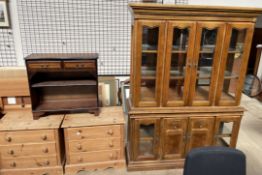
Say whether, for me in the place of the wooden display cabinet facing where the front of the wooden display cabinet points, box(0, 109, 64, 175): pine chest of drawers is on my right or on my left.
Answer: on my right

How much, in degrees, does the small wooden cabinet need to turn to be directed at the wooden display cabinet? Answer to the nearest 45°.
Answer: approximately 45° to its left

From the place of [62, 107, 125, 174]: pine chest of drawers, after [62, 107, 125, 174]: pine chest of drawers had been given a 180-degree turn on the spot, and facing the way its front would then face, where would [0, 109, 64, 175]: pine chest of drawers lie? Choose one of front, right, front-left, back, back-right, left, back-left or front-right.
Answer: left

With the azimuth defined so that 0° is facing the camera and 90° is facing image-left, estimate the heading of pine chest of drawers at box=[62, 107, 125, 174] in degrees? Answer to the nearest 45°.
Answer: approximately 0°

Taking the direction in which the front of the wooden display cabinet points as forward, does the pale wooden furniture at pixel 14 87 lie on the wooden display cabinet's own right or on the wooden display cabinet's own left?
on the wooden display cabinet's own right

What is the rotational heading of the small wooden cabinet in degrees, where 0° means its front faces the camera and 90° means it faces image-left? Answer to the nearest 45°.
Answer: approximately 0°

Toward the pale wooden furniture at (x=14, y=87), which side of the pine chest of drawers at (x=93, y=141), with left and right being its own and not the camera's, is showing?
right
